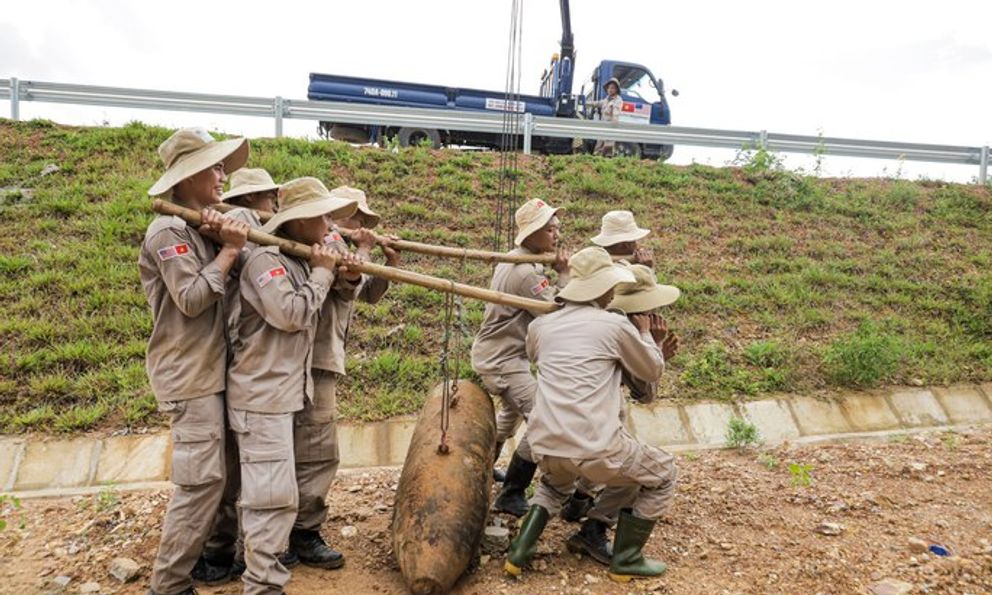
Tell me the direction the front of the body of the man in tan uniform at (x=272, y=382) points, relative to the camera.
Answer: to the viewer's right

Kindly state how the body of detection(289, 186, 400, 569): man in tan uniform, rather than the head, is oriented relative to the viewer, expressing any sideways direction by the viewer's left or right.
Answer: facing to the right of the viewer

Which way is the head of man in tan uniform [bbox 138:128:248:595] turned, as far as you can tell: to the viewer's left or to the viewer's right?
to the viewer's right

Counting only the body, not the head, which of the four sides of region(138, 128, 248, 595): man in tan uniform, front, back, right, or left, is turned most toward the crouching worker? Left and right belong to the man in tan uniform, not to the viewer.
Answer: front

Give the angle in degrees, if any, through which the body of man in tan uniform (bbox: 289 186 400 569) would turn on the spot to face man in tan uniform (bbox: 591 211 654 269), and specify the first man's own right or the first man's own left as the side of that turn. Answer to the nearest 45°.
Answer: approximately 45° to the first man's own left

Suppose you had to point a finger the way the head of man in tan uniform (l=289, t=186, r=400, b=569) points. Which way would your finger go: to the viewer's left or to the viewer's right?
to the viewer's right

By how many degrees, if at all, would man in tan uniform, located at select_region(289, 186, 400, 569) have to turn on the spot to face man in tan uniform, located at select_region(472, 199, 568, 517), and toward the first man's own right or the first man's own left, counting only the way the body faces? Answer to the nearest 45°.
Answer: approximately 45° to the first man's own left

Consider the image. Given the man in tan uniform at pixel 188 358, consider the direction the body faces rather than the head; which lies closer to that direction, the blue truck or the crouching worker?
the crouching worker

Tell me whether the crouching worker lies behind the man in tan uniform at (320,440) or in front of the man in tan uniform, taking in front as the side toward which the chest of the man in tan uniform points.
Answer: in front

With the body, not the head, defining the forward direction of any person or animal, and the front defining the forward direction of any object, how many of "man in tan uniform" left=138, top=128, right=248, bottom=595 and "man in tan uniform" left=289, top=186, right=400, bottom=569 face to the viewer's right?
2
